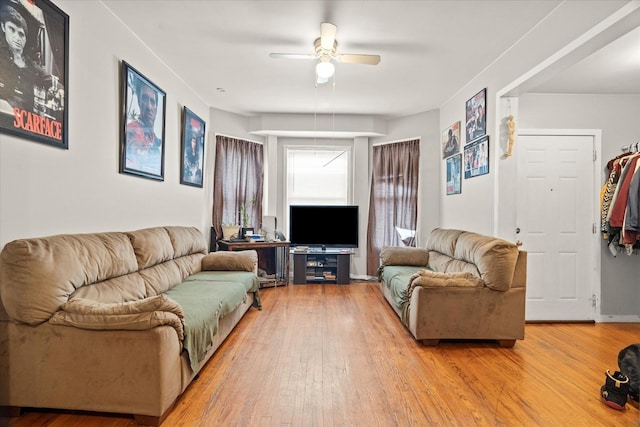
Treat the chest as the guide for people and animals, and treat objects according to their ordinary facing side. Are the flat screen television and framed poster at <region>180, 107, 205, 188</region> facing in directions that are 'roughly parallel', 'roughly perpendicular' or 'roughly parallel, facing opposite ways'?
roughly perpendicular

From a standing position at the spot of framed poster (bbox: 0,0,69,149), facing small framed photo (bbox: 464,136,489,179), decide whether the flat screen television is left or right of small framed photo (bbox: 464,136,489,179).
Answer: left

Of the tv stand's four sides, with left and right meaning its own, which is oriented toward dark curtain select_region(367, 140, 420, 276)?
left

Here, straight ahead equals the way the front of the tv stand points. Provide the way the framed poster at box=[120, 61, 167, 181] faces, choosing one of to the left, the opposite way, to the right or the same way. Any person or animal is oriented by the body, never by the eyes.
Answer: to the left

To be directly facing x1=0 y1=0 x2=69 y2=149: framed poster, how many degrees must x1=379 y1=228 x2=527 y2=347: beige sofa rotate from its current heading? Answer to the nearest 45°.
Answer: approximately 45° to its left

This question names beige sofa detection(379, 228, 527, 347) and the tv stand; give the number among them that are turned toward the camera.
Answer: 1

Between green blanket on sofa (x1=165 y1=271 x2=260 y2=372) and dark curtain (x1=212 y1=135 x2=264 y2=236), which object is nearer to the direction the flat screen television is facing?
the green blanket on sofa

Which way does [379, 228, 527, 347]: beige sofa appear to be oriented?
to the viewer's left

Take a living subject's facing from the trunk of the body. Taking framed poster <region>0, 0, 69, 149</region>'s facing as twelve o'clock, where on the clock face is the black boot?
The black boot is roughly at 12 o'clock from the framed poster.

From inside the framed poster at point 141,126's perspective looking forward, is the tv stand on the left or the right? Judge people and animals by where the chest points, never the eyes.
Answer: on its left

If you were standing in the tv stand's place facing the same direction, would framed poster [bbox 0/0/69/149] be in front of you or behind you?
in front

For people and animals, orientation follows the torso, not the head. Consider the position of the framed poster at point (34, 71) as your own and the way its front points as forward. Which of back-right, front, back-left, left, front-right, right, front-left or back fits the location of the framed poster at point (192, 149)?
left

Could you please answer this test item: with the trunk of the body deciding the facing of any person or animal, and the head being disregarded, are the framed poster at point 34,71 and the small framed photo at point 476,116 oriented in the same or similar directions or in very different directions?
very different directions

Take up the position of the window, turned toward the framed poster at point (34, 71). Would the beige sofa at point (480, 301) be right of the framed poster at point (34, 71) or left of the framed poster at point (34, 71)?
left

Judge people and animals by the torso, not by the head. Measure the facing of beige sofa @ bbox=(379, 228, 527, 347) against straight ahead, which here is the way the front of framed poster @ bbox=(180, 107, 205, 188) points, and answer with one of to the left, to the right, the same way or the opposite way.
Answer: the opposite way

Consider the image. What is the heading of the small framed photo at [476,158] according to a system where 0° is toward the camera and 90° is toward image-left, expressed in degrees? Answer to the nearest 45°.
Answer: approximately 45°

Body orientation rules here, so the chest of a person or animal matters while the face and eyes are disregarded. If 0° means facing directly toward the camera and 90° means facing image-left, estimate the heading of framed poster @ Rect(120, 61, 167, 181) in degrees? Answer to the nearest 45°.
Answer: approximately 315°
